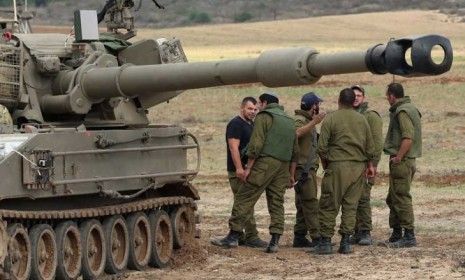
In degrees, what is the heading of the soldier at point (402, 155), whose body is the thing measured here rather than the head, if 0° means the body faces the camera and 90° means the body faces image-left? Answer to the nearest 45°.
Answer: approximately 90°

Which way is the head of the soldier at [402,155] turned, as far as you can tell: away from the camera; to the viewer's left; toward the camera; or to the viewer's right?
to the viewer's left

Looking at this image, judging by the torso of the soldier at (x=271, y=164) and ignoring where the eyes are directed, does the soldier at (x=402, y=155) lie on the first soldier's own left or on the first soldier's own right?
on the first soldier's own right

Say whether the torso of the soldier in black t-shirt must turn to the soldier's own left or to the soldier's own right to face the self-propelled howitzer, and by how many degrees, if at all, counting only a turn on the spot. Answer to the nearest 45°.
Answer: approximately 90° to the soldier's own right

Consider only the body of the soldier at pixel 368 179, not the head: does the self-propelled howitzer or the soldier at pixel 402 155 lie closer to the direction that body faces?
the self-propelled howitzer

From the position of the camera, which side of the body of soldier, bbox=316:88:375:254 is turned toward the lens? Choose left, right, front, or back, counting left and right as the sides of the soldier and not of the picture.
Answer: back

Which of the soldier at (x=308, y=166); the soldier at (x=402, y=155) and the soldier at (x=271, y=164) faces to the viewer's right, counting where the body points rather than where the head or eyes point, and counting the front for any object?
the soldier at (x=308, y=166)

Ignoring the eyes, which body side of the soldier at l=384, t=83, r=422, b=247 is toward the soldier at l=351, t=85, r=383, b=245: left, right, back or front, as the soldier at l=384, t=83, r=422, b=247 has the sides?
front

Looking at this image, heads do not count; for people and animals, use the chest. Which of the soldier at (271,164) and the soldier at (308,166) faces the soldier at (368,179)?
the soldier at (308,166)
